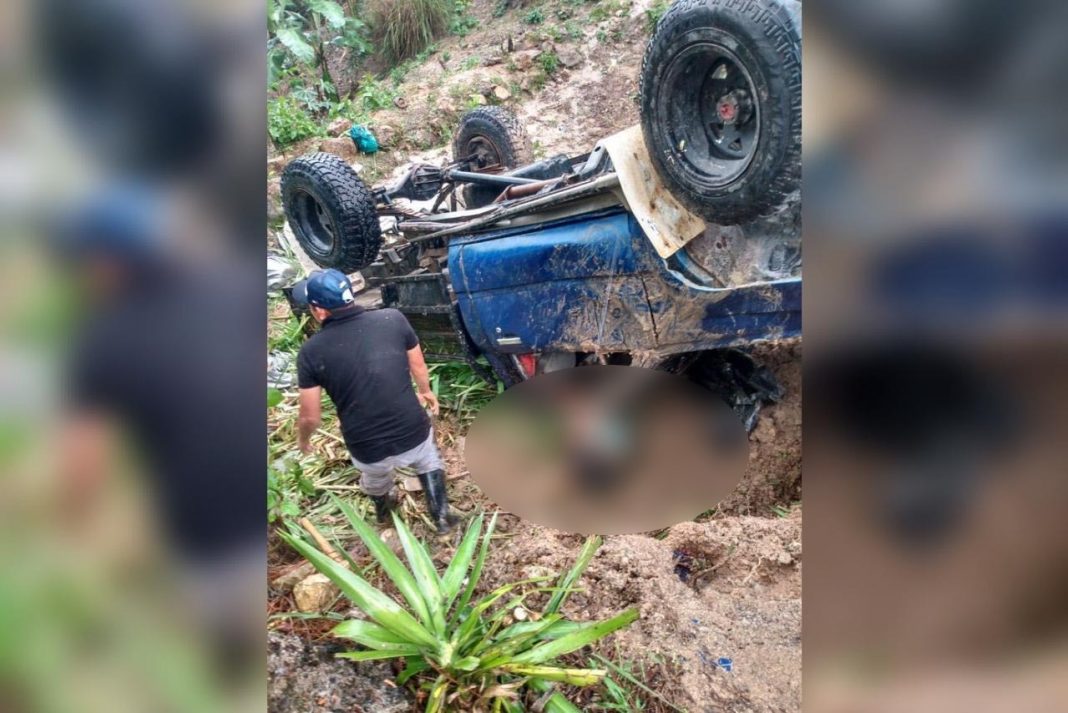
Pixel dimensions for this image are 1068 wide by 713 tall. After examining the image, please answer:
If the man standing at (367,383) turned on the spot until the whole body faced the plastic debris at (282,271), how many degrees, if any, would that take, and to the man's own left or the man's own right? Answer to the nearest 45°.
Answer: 0° — they already face it

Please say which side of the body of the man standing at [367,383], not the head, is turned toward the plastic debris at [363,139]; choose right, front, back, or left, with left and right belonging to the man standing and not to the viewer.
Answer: front

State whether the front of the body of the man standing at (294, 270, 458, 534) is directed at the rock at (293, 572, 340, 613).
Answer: no

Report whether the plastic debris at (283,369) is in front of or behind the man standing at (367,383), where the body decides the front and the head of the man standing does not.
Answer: in front

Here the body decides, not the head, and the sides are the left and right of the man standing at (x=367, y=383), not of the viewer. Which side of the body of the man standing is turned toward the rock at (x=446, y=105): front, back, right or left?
front

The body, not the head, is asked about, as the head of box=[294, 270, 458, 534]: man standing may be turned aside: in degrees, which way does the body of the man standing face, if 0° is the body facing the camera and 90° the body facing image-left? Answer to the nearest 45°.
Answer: approximately 180°

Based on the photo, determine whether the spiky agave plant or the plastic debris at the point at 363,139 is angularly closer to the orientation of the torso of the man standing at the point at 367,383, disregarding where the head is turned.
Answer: the plastic debris

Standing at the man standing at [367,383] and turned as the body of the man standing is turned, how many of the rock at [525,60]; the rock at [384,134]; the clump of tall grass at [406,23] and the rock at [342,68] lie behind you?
0

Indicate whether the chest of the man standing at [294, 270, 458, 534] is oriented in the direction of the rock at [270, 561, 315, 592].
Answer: no

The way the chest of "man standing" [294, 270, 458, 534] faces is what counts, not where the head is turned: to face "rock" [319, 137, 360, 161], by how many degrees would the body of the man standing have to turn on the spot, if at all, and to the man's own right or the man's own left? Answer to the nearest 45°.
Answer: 0° — they already face it
